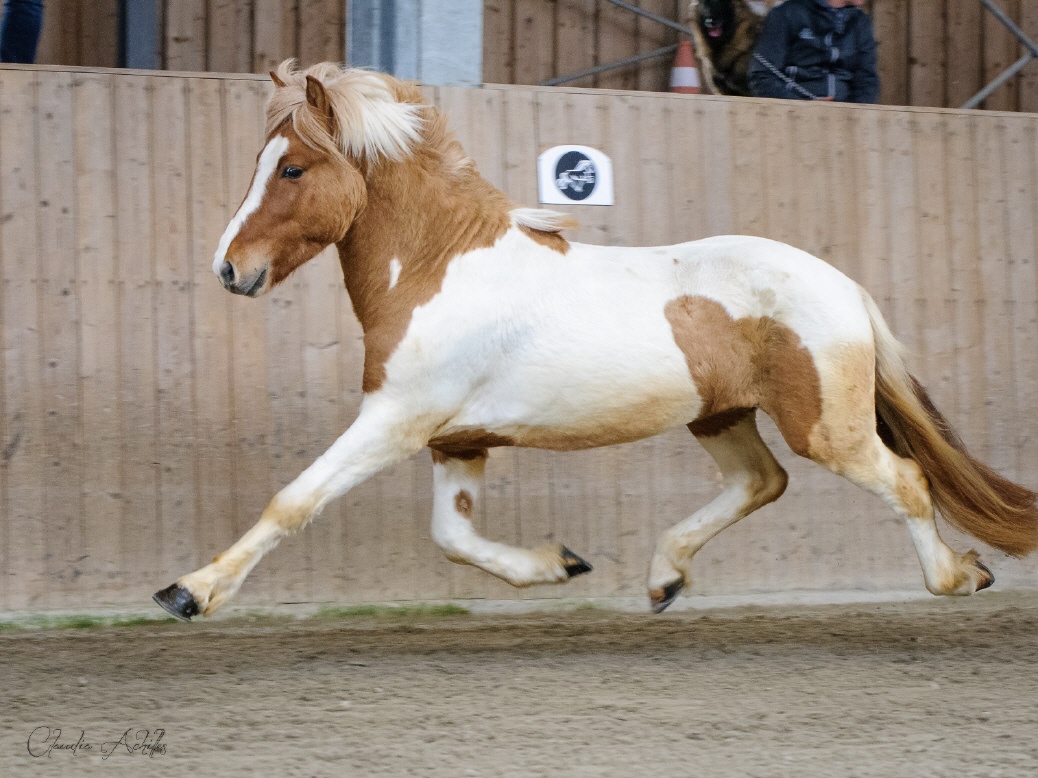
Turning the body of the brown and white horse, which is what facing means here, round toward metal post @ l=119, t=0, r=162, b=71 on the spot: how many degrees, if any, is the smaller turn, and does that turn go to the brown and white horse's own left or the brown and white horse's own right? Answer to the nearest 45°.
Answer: approximately 45° to the brown and white horse's own right

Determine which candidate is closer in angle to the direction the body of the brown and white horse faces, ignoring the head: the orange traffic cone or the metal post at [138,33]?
the metal post

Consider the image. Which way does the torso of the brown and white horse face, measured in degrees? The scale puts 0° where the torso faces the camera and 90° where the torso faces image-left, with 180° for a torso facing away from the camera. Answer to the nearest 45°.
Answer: approximately 90°

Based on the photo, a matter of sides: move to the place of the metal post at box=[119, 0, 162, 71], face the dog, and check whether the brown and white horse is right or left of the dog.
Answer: right

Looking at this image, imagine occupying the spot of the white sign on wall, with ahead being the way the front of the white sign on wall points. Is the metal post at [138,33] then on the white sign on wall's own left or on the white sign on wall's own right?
on the white sign on wall's own right

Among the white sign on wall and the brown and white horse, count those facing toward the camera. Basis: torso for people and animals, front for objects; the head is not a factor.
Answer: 1

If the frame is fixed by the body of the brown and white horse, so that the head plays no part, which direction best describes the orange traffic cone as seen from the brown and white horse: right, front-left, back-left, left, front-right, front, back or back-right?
right

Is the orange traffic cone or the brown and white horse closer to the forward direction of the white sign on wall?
the brown and white horse

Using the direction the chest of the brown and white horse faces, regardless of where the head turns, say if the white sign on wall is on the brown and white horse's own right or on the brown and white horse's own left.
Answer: on the brown and white horse's own right

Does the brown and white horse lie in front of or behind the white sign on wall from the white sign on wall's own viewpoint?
in front

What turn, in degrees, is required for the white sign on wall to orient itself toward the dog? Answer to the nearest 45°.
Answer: approximately 135° to its left

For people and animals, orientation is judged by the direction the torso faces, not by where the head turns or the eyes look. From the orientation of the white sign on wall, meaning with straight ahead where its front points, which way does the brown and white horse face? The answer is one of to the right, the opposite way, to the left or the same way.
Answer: to the right

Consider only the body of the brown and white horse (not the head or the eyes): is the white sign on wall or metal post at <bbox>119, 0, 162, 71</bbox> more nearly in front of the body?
the metal post
